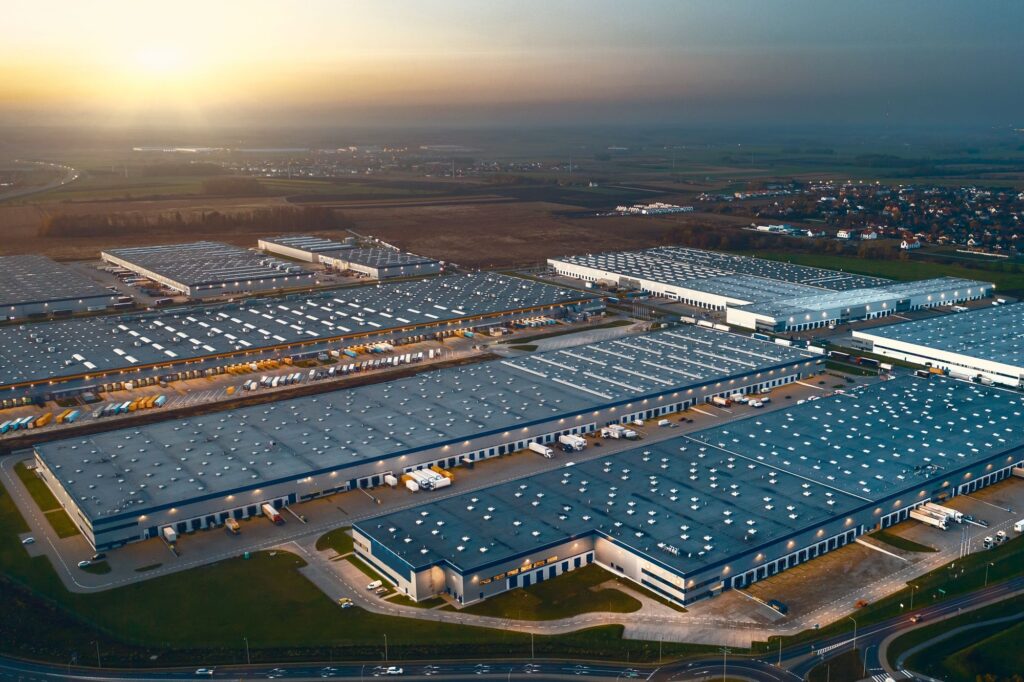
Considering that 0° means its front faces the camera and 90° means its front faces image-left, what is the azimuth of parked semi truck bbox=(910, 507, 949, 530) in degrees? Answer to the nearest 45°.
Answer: approximately 315°

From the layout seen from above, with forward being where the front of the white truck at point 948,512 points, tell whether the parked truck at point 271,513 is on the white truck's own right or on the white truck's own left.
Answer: on the white truck's own right

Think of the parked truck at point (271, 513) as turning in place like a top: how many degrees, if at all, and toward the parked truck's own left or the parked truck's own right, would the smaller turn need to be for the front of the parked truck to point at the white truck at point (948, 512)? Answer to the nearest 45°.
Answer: approximately 45° to the parked truck's own left
